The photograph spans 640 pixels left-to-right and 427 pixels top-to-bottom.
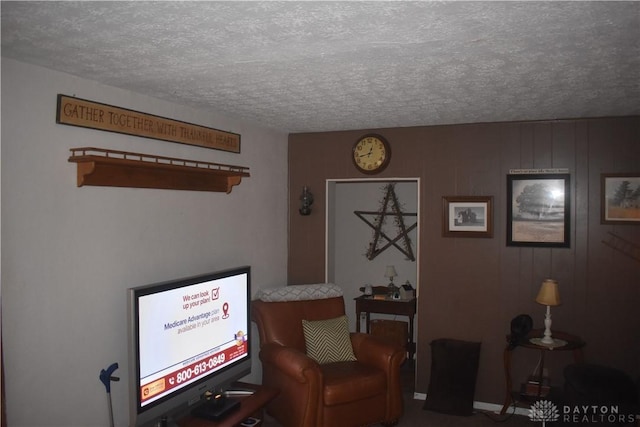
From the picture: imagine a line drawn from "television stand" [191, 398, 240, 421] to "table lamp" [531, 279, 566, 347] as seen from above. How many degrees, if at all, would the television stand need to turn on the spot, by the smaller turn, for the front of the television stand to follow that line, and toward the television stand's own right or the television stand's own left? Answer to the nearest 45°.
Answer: approximately 45° to the television stand's own left

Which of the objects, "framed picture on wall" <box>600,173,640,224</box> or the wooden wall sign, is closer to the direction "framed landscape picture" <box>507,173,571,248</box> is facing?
the wooden wall sign

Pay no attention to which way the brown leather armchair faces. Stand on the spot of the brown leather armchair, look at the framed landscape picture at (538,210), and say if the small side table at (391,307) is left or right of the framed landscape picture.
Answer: left

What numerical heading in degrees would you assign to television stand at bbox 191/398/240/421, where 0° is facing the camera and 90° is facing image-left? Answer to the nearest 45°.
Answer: approximately 315°

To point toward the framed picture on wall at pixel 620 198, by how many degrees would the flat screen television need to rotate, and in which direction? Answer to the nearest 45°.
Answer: approximately 45° to its left

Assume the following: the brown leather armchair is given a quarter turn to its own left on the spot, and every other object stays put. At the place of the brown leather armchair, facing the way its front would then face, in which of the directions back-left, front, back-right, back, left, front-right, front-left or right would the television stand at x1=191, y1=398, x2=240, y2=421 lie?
back

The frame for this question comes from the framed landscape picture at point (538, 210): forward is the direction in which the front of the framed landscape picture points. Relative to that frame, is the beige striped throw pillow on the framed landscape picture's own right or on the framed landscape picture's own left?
on the framed landscape picture's own right

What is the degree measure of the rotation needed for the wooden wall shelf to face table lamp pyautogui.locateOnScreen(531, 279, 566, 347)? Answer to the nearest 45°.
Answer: approximately 45° to its left

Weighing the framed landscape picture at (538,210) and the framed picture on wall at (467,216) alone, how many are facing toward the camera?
2
